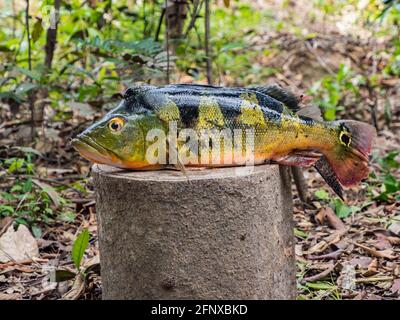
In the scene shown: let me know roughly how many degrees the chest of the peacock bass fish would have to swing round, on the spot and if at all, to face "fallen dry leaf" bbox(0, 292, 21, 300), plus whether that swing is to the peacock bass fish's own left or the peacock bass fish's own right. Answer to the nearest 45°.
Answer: approximately 45° to the peacock bass fish's own right

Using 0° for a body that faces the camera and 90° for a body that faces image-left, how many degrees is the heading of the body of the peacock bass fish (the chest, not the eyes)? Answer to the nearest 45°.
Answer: approximately 90°

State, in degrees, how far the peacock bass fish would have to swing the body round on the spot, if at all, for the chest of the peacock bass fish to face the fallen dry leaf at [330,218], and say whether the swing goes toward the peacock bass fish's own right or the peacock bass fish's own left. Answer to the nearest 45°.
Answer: approximately 135° to the peacock bass fish's own right

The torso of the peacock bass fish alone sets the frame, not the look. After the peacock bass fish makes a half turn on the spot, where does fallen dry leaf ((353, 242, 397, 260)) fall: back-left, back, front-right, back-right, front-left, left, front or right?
front-left

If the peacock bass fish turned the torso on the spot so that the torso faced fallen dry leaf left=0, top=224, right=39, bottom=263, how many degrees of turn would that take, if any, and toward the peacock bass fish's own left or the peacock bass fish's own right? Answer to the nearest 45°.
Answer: approximately 45° to the peacock bass fish's own right

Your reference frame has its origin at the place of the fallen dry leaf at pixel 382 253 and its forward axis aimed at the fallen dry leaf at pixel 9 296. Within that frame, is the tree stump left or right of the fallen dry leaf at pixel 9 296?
left

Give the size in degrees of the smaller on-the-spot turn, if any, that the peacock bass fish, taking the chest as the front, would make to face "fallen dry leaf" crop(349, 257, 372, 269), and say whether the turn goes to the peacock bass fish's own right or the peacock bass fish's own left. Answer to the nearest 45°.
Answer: approximately 135° to the peacock bass fish's own right

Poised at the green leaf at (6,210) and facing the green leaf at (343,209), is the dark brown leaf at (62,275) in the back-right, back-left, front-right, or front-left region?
front-right

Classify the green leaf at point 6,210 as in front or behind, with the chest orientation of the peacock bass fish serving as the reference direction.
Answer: in front

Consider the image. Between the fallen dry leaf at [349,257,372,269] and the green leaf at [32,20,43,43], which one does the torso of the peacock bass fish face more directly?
the green leaf

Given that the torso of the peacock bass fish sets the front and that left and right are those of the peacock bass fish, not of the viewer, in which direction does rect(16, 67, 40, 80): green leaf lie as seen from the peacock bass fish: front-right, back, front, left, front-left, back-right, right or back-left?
front-right

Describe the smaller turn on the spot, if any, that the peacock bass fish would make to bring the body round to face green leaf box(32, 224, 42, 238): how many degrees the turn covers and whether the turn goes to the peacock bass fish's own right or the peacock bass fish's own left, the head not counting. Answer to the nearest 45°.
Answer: approximately 45° to the peacock bass fish's own right

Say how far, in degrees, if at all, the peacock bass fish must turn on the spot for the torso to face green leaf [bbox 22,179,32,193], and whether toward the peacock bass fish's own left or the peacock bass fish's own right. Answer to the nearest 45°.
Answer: approximately 45° to the peacock bass fish's own right

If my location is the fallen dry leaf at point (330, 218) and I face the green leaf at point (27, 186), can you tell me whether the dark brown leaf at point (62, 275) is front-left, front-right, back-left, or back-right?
front-left

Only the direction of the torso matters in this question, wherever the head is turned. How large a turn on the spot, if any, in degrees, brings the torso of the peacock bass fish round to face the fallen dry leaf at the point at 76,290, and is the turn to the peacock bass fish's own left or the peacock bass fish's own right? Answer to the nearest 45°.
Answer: approximately 45° to the peacock bass fish's own right

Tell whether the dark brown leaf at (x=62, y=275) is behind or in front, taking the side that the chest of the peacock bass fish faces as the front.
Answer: in front

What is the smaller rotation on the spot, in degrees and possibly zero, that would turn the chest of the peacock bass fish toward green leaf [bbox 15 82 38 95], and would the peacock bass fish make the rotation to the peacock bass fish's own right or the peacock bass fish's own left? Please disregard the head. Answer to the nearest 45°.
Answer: approximately 45° to the peacock bass fish's own right

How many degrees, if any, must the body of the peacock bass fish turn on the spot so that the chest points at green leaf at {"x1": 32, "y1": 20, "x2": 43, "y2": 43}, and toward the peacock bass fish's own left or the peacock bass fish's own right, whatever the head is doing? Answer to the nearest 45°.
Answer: approximately 45° to the peacock bass fish's own right
